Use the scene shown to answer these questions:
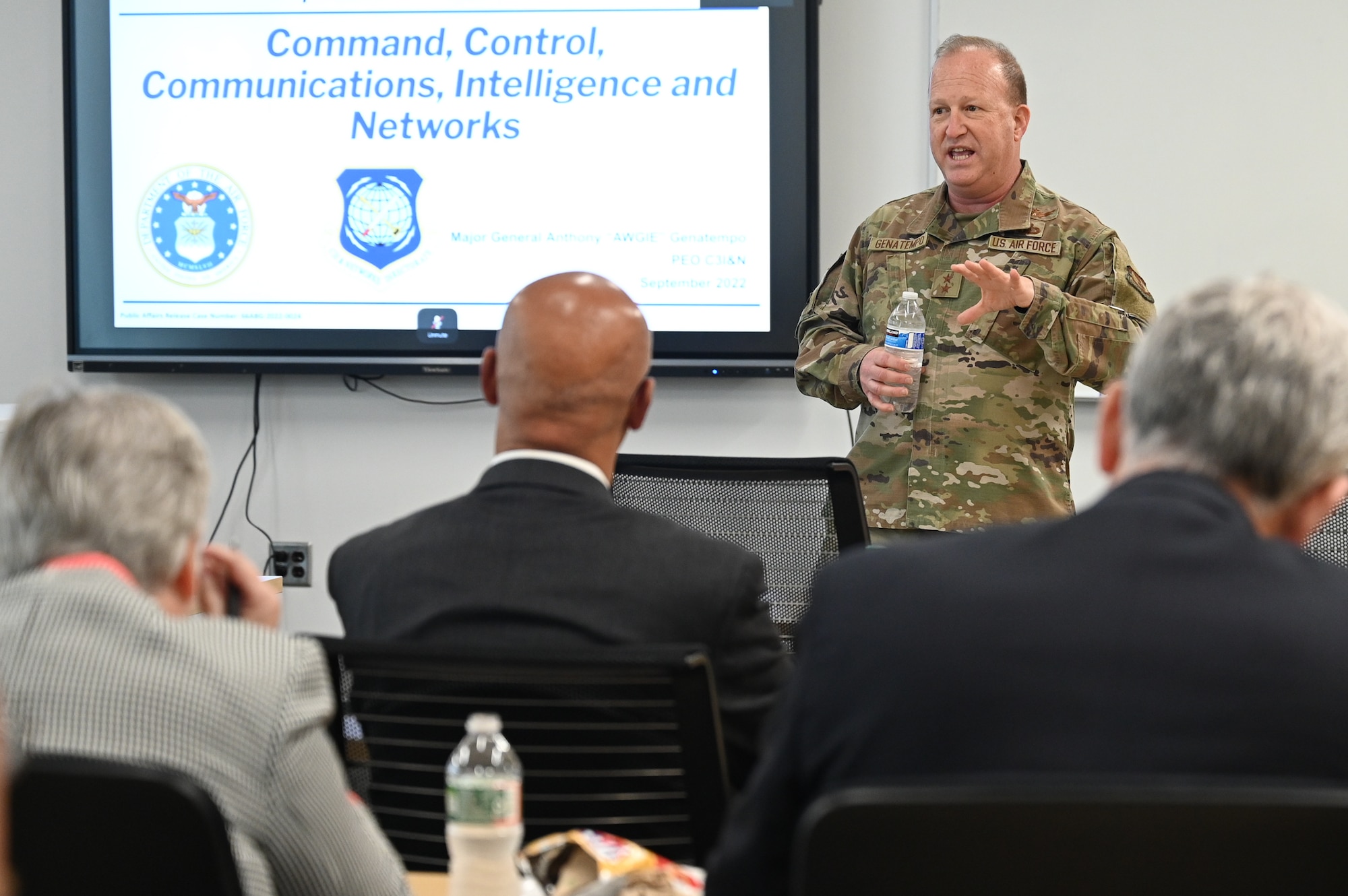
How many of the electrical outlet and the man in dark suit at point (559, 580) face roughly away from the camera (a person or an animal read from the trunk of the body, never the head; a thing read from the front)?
1

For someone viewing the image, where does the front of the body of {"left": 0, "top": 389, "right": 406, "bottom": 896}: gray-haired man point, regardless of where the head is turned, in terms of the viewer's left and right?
facing away from the viewer

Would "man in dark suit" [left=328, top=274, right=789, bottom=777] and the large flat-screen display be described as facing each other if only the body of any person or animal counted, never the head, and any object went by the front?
yes

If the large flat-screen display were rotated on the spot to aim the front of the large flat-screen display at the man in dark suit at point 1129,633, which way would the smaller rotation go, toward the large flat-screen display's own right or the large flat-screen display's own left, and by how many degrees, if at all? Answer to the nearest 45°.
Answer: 0° — it already faces them

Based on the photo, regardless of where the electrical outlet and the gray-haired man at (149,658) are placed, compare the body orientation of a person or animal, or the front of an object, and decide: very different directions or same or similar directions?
very different directions

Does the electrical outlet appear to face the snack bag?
yes

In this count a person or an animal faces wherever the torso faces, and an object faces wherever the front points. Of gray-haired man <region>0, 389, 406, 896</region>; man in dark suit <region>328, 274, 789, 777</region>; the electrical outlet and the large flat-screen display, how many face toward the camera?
2

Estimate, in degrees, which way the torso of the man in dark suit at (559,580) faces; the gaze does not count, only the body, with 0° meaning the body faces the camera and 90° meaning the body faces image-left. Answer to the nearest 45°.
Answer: approximately 180°
